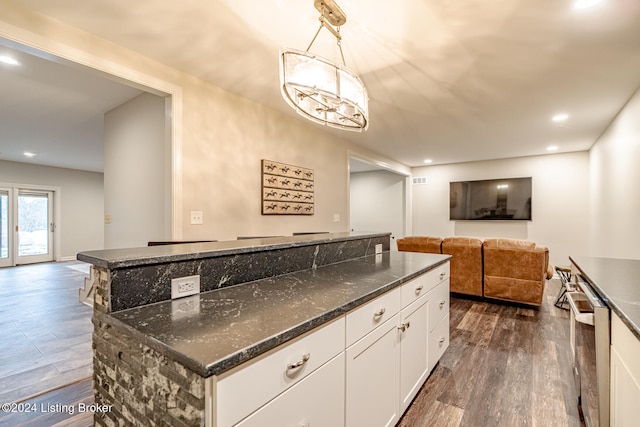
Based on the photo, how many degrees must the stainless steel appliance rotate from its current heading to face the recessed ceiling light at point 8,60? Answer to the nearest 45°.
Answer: approximately 45° to its left

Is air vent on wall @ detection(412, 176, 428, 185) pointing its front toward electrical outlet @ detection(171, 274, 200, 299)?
yes

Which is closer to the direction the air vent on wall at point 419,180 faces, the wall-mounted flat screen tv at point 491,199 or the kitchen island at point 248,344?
the kitchen island

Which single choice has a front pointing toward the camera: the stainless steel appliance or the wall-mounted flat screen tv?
the wall-mounted flat screen tv

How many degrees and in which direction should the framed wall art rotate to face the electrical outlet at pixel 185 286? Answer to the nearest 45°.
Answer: approximately 45° to its right

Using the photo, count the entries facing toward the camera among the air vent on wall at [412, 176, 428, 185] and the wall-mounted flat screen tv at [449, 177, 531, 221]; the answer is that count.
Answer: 2

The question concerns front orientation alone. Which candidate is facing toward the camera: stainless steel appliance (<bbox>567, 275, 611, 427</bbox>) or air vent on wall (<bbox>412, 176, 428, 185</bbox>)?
the air vent on wall

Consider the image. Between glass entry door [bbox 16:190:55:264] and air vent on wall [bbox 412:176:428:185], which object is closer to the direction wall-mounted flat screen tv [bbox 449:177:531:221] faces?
the glass entry door

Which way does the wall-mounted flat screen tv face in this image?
toward the camera

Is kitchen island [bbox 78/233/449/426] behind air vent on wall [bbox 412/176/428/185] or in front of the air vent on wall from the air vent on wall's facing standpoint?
in front

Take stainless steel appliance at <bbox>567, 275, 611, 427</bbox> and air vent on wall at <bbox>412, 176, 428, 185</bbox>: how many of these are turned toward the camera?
1

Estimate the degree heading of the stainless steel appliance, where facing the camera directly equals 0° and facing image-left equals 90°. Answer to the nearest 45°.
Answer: approximately 90°

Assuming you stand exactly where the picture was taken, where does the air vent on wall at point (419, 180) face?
facing the viewer

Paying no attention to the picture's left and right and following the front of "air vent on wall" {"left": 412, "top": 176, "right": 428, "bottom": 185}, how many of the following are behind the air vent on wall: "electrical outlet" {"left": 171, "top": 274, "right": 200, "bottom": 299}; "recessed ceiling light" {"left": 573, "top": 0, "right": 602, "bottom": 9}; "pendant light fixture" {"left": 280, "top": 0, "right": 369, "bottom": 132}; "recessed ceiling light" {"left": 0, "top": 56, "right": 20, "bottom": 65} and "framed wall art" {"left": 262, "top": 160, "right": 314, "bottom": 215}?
0

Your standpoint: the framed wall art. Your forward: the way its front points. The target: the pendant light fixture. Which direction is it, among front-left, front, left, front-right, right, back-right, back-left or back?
front-right

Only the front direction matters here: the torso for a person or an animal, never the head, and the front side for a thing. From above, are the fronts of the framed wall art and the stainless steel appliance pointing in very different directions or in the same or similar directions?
very different directions

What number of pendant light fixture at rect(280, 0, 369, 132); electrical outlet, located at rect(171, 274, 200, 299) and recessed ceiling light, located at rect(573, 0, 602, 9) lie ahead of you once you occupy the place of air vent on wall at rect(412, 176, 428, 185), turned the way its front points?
3

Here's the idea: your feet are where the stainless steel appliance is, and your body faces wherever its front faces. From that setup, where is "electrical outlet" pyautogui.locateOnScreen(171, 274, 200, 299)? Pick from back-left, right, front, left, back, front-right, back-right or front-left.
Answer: front-left
